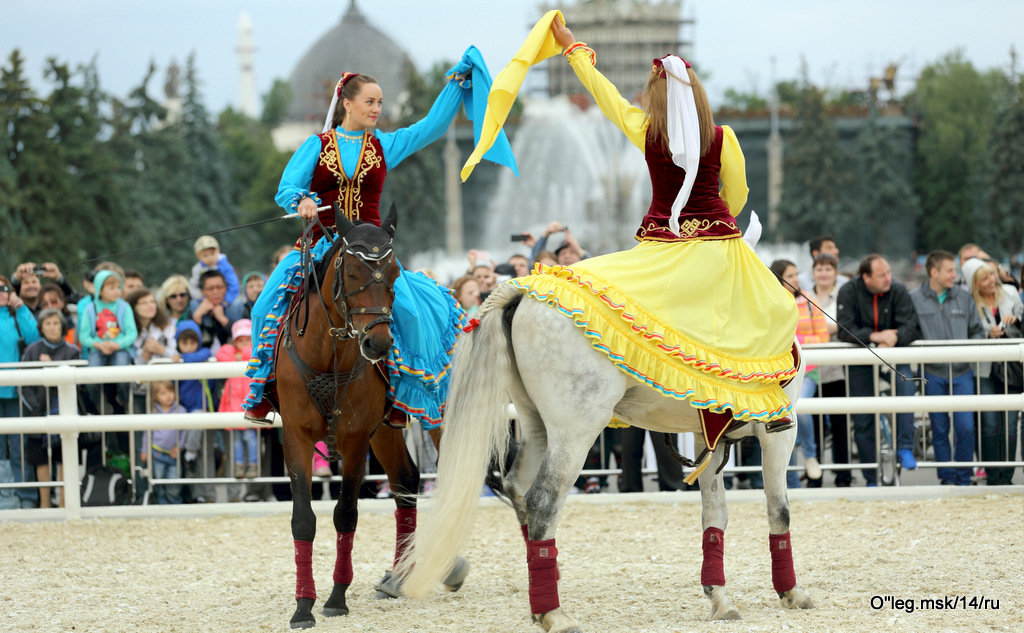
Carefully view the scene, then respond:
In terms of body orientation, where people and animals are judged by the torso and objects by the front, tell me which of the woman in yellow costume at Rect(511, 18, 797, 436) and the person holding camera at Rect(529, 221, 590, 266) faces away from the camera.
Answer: the woman in yellow costume

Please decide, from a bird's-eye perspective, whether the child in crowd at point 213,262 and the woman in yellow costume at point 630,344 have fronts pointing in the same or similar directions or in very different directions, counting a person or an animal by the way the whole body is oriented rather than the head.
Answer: very different directions

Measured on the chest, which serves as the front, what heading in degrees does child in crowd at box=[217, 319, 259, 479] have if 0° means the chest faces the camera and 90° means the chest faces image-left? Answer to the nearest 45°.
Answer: approximately 0°

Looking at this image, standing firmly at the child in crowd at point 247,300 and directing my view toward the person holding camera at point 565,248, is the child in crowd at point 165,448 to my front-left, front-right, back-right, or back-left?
back-right

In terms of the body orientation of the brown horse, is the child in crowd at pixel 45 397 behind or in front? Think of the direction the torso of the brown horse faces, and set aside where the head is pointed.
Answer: behind

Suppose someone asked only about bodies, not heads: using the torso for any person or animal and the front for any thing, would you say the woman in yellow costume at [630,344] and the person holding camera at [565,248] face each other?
yes

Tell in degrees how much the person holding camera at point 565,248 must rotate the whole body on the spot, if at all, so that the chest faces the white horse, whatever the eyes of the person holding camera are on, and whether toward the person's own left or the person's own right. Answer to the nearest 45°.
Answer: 0° — they already face it

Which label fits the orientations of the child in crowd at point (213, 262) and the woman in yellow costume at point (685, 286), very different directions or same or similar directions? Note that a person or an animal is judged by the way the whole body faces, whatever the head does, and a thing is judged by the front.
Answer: very different directions

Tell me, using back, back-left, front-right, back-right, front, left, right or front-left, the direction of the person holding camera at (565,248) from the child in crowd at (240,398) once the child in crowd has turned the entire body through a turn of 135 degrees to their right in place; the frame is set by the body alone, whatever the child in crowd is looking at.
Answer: back-right

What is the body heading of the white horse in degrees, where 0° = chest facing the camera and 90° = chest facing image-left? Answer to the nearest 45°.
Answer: approximately 225°

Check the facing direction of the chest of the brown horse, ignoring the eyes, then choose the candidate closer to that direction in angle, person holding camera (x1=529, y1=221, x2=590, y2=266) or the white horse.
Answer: the white horse

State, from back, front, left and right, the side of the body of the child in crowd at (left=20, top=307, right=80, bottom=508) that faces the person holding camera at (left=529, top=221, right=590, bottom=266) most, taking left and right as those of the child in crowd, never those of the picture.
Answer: left

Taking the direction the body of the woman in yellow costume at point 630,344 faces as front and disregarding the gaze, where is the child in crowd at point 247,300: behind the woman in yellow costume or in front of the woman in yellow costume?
in front

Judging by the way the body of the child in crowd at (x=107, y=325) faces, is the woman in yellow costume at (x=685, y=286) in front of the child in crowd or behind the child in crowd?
in front
